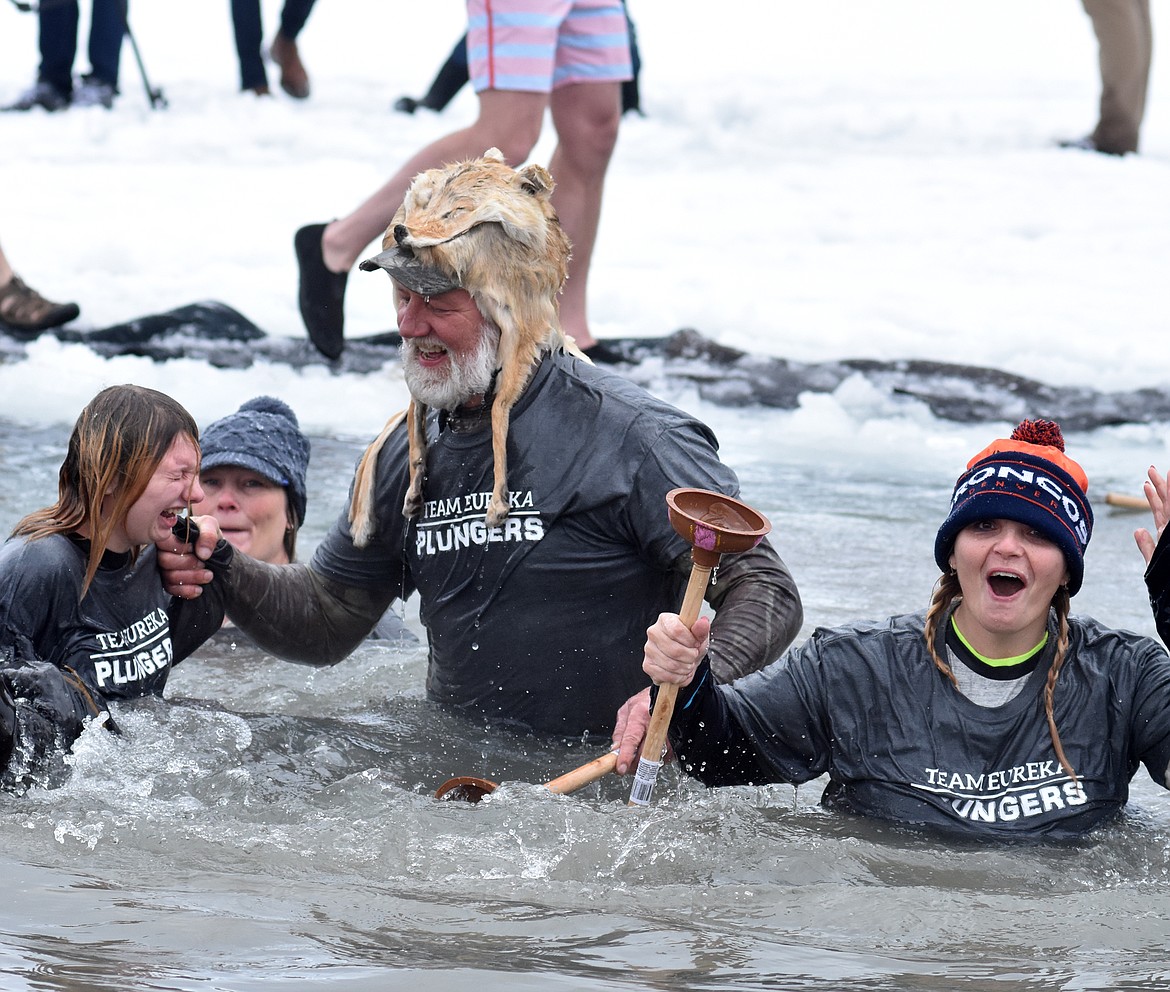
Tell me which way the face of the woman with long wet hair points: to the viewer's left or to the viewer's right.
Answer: to the viewer's right

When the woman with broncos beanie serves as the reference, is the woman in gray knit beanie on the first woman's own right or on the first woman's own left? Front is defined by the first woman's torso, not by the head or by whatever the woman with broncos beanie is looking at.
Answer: on the first woman's own right

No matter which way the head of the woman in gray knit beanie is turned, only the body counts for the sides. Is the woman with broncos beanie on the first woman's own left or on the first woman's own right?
on the first woman's own left

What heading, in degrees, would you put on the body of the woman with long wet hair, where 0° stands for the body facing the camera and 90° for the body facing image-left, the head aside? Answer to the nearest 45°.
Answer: approximately 315°

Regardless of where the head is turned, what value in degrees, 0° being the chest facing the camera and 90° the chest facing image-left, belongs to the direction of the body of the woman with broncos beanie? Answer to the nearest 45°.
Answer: approximately 0°

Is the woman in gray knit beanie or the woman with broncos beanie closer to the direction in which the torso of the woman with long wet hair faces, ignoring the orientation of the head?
the woman with broncos beanie

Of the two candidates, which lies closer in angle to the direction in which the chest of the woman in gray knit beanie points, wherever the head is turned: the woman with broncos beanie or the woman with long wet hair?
the woman with long wet hair
